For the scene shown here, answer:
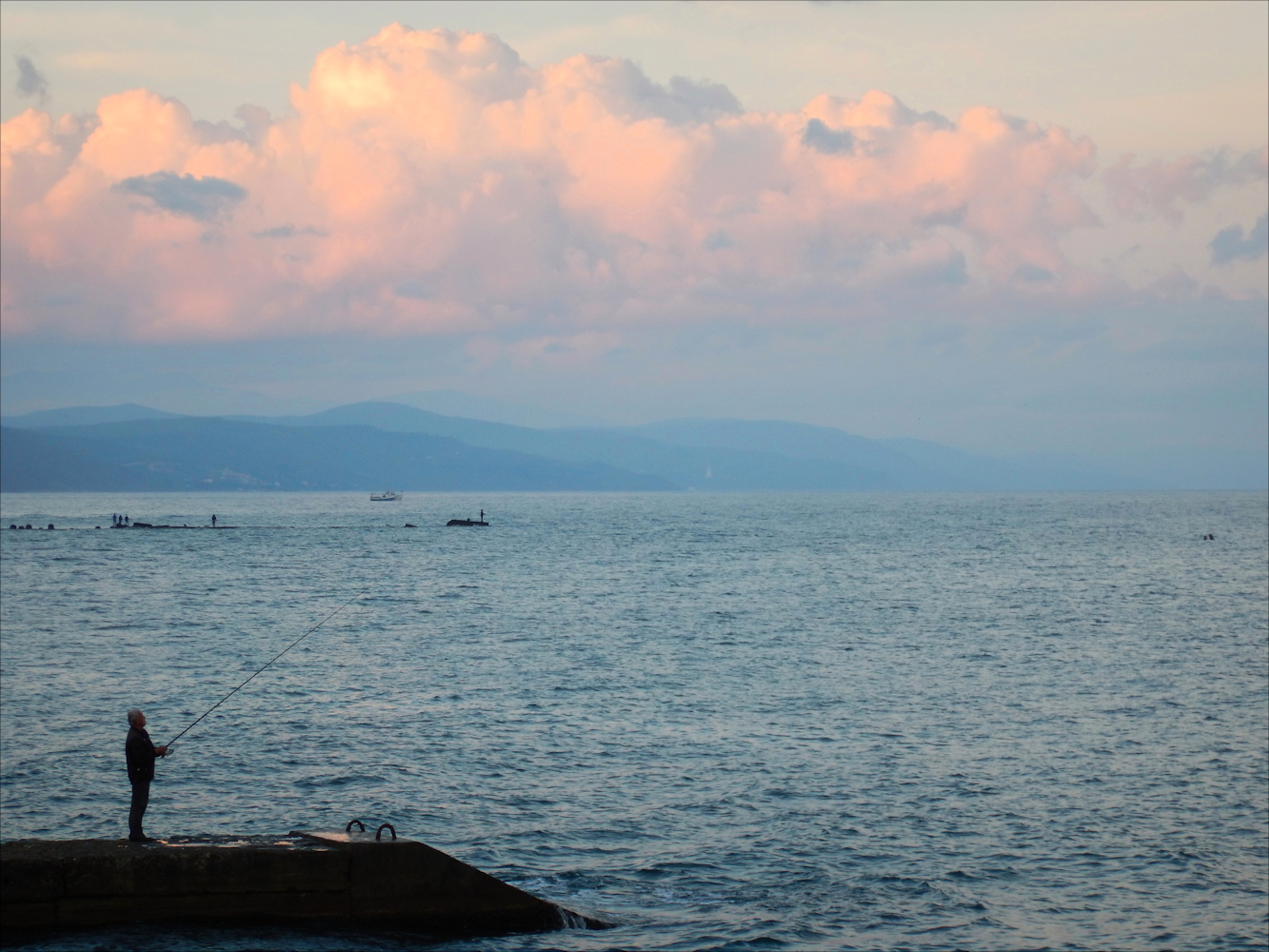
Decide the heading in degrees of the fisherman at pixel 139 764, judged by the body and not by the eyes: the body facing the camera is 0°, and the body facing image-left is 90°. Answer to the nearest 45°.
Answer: approximately 270°

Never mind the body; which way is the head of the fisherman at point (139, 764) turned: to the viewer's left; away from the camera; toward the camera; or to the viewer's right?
to the viewer's right
